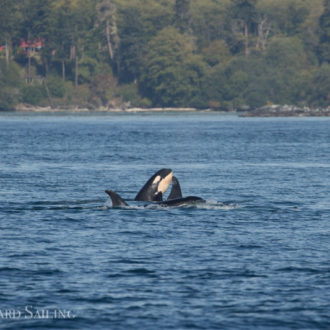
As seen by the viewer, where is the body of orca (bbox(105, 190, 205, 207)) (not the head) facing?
to the viewer's right
